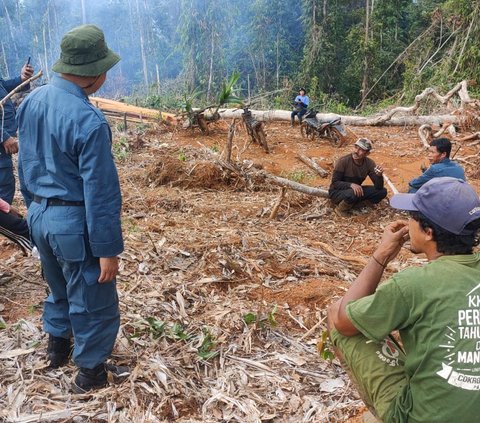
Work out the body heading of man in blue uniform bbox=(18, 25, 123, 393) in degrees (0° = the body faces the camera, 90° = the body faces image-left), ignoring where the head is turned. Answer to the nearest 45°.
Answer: approximately 225°

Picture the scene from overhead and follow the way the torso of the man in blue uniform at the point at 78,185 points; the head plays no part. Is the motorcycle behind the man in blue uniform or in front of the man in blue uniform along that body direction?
in front

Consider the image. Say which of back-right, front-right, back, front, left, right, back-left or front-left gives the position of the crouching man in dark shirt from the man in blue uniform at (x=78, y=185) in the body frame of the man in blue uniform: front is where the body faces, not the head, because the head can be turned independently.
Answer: front

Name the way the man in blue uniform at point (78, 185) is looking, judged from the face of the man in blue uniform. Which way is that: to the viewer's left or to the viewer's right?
to the viewer's right

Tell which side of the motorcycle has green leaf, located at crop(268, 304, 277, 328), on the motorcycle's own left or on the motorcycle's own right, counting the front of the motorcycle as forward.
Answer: on the motorcycle's own left

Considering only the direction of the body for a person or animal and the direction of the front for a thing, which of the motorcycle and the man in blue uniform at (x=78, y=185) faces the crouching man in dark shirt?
the man in blue uniform

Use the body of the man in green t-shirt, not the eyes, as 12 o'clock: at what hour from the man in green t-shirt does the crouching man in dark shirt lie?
The crouching man in dark shirt is roughly at 1 o'clock from the man in green t-shirt.

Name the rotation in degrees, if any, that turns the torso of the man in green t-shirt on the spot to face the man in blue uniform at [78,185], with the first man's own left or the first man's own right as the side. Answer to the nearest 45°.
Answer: approximately 45° to the first man's own left
